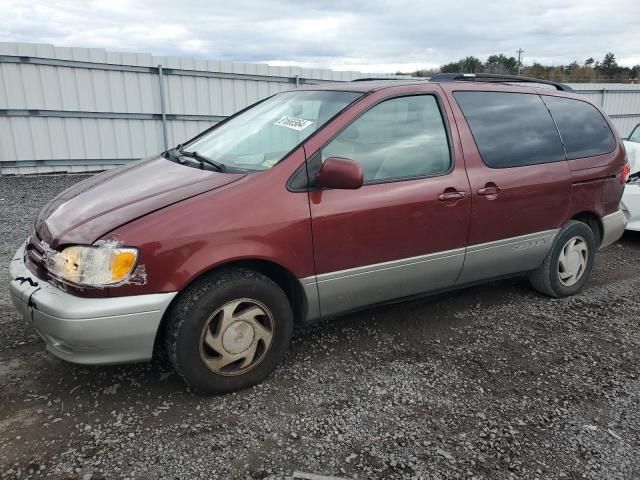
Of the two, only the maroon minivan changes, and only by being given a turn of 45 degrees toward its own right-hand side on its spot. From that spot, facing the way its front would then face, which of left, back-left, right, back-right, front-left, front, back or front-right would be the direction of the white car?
back-right

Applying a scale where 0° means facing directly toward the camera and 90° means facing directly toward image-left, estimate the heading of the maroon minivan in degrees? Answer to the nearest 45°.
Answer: approximately 45°

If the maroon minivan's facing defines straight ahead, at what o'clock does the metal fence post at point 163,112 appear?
The metal fence post is roughly at 4 o'clock from the maroon minivan.
